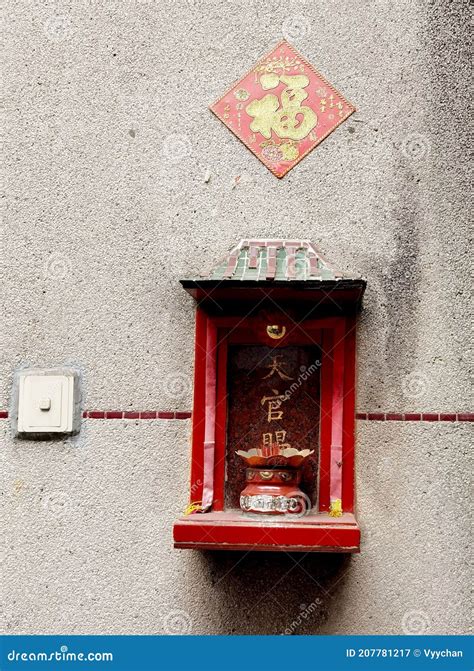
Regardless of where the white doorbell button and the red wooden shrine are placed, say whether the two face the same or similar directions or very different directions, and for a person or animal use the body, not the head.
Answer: same or similar directions

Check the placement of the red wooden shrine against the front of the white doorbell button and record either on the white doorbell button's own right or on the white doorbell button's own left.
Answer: on the white doorbell button's own left

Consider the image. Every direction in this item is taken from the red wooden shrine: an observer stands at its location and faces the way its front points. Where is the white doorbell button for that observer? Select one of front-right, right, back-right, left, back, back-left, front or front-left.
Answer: right

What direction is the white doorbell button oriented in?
toward the camera

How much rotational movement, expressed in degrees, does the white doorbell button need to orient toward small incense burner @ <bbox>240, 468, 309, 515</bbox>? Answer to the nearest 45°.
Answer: approximately 45° to its left

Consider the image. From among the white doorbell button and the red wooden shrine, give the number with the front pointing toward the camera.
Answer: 2

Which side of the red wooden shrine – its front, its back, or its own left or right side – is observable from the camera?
front
